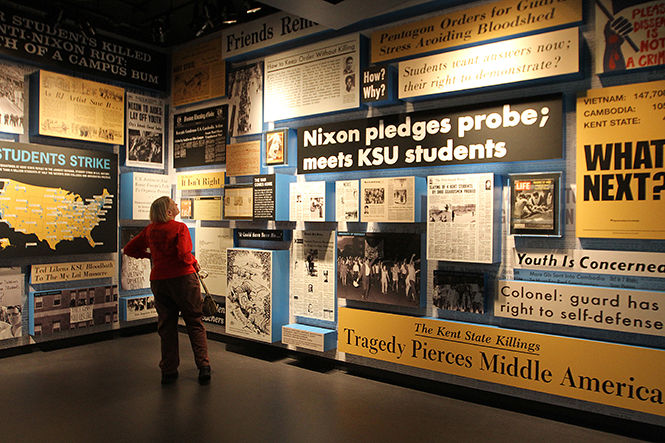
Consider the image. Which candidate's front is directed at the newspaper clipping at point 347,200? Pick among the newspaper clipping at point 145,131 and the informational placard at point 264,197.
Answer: the newspaper clipping at point 145,131

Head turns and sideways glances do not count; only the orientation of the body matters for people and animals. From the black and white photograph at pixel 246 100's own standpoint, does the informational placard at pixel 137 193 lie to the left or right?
on its right

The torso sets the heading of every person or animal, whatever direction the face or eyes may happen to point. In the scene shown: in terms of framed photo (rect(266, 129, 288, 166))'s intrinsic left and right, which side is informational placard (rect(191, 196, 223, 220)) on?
on its right

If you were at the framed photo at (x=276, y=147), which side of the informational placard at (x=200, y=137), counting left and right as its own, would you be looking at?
left

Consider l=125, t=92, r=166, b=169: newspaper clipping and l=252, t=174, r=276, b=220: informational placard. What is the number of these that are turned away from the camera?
0

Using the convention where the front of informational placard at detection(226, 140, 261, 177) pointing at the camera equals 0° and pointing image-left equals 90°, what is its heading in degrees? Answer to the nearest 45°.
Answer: approximately 45°

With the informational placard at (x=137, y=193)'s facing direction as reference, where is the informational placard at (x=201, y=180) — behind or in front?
in front

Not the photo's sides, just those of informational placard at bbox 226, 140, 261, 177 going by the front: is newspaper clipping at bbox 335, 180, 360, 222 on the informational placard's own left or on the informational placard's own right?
on the informational placard's own left

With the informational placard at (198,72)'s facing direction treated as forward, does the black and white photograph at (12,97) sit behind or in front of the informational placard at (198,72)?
in front

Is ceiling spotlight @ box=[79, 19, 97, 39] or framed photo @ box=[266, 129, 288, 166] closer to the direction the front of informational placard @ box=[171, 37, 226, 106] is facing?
the ceiling spotlight

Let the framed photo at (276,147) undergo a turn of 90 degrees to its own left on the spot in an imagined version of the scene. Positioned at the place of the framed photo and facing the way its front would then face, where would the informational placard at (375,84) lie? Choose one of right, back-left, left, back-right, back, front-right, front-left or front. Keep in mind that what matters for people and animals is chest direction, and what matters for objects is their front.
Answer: front

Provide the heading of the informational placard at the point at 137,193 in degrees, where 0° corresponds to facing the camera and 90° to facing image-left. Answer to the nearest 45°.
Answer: approximately 315°
